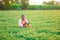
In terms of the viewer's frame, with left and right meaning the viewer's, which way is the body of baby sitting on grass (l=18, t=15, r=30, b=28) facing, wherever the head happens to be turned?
facing the viewer and to the right of the viewer
